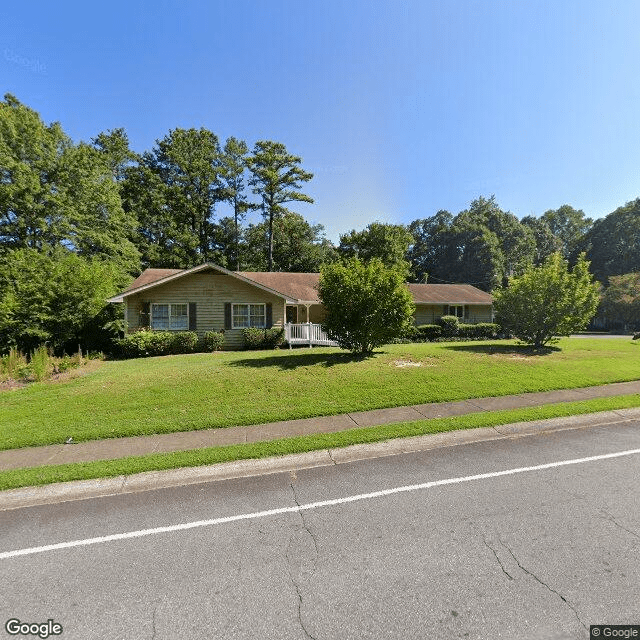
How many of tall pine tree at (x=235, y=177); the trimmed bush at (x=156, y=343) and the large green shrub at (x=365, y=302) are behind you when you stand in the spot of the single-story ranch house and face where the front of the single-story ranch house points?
1

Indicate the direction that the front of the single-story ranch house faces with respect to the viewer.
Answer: facing the viewer

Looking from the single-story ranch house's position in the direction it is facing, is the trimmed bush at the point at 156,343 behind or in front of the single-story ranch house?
in front

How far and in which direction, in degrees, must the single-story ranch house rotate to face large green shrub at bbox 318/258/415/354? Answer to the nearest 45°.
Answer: approximately 45° to its left

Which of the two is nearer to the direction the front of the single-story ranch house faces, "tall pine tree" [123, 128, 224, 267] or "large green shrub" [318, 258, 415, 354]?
the large green shrub

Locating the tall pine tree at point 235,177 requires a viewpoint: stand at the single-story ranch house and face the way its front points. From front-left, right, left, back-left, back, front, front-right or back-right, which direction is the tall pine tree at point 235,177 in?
back

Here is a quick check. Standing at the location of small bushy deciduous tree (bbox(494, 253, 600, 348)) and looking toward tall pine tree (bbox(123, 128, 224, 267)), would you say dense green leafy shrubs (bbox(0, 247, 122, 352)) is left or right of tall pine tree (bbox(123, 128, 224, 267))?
left

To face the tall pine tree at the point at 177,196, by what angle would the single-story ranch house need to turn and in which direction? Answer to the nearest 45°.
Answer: approximately 180°

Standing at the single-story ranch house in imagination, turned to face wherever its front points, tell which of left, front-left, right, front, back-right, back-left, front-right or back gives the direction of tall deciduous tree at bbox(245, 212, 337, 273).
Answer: back

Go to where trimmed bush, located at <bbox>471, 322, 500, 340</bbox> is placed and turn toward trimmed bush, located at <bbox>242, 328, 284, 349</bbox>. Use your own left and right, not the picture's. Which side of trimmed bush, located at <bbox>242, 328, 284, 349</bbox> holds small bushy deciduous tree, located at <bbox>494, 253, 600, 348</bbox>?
left

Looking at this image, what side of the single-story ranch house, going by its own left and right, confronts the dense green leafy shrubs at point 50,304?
right

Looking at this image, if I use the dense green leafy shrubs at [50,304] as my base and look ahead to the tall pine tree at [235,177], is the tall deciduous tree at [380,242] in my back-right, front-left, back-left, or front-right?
front-right
